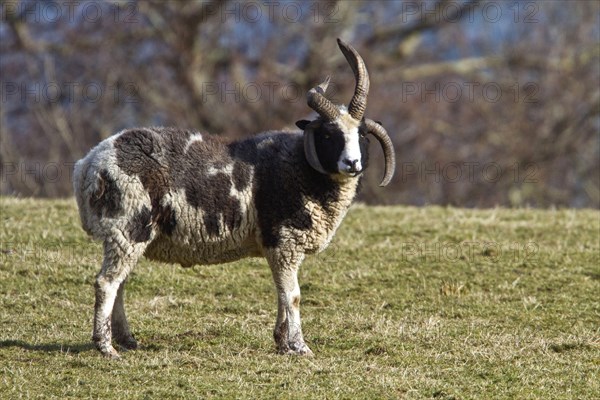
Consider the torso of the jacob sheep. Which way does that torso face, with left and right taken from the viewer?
facing to the right of the viewer
